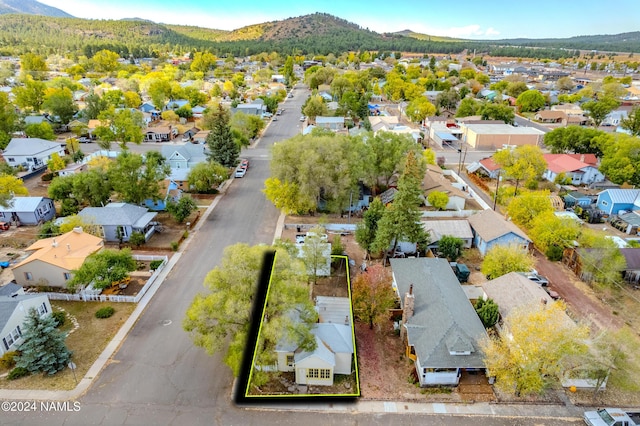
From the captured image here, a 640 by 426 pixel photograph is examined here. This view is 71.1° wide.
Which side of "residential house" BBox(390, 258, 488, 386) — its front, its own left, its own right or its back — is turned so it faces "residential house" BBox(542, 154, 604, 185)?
back

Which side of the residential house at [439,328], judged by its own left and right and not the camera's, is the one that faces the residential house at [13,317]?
right

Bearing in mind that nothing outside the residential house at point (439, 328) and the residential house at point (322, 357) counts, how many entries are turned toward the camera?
2

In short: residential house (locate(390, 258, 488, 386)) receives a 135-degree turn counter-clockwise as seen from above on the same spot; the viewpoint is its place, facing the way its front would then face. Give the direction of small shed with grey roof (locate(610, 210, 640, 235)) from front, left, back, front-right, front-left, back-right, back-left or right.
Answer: front

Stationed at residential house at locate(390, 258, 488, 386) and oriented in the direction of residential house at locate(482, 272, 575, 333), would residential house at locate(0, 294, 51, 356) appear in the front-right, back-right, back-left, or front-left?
back-left

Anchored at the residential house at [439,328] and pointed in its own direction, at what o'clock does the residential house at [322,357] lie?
the residential house at [322,357] is roughly at 2 o'clock from the residential house at [439,328].

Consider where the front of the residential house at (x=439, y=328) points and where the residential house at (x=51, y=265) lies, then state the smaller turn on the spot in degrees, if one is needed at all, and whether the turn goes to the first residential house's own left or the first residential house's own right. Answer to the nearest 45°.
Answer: approximately 90° to the first residential house's own right

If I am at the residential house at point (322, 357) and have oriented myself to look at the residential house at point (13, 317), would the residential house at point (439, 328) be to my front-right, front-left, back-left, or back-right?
back-right

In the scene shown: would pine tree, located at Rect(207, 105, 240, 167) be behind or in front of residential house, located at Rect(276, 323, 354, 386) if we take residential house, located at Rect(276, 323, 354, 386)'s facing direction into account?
behind

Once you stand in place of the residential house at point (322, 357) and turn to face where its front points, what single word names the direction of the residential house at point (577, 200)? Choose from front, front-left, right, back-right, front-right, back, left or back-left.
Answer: back-left

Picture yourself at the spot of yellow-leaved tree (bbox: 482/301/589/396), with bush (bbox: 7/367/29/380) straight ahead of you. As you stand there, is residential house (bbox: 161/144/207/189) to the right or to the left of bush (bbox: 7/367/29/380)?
right

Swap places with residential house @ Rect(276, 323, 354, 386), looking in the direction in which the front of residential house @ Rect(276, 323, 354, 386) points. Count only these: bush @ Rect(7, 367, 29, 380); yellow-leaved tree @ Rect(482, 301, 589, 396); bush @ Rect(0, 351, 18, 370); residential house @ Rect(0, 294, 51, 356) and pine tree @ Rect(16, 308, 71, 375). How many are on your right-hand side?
4

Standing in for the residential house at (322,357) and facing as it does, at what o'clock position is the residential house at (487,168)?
the residential house at (487,168) is roughly at 7 o'clock from the residential house at (322,357).
